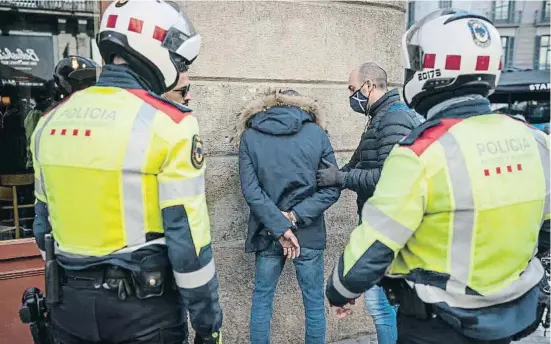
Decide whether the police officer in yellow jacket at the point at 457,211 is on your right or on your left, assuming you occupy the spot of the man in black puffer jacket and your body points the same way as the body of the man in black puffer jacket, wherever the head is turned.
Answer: on your left

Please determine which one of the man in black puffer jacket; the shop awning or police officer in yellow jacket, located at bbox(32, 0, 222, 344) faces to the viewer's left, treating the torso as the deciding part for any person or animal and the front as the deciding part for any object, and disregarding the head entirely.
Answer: the man in black puffer jacket

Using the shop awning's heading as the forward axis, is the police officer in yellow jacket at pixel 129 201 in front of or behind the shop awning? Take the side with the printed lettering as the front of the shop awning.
in front

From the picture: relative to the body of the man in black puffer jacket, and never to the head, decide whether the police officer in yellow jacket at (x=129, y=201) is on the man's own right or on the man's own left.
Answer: on the man's own left

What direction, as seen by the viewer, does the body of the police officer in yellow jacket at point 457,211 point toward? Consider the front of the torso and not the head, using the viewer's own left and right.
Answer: facing away from the viewer and to the left of the viewer

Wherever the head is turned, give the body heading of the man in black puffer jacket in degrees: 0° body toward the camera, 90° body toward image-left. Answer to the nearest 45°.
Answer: approximately 90°

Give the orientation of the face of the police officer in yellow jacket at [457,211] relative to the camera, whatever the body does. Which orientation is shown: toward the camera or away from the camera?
away from the camera

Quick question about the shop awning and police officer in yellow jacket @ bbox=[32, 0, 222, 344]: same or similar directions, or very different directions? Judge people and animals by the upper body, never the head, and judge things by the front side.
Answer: very different directions

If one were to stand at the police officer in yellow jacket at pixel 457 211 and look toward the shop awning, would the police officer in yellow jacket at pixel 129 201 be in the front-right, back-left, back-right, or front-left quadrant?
back-left

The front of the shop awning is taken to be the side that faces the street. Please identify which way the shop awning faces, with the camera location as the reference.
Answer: facing the viewer

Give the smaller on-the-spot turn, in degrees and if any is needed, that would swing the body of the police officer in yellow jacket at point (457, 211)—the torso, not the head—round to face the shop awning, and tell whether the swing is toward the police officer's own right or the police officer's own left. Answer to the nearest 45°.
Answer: approximately 45° to the police officer's own right

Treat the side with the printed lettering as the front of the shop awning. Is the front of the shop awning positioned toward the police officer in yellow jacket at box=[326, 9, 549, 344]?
yes

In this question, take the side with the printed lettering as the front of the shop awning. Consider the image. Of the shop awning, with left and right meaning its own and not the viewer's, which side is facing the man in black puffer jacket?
front

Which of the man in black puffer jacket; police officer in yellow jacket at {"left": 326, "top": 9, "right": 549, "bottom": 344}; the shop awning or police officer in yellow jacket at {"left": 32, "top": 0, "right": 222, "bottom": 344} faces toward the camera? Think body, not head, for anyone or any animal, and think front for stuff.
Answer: the shop awning

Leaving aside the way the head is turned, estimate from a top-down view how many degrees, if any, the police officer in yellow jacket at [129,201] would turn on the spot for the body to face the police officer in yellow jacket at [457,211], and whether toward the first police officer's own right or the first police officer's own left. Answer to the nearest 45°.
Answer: approximately 45° to the first police officer's own right

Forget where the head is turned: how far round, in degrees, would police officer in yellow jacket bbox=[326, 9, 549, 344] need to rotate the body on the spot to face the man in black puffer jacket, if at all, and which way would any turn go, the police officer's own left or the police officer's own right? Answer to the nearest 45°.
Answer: approximately 45° to the police officer's own right

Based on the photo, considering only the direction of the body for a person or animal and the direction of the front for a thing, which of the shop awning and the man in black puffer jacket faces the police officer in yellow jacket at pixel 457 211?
the shop awning

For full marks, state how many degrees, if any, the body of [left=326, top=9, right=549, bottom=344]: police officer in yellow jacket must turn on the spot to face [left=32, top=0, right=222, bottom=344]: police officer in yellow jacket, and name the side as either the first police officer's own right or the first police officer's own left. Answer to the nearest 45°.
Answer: approximately 45° to the first police officer's own left
